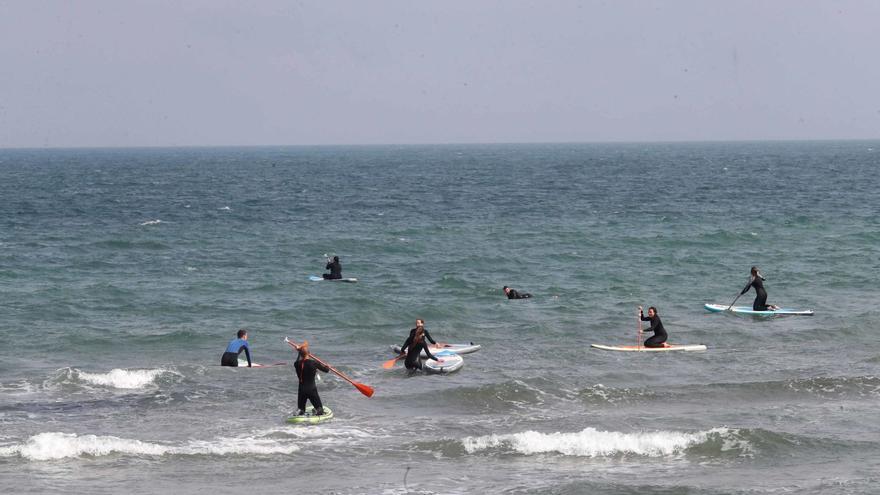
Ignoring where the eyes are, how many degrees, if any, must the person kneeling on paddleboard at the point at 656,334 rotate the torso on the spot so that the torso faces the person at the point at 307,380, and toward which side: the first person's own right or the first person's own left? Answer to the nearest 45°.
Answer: approximately 45° to the first person's own left

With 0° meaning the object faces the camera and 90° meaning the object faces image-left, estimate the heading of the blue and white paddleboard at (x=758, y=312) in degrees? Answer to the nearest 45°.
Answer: approximately 90°

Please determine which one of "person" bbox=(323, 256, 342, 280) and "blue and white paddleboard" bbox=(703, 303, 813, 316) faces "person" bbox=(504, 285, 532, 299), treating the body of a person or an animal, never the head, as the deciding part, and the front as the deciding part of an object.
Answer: the blue and white paddleboard

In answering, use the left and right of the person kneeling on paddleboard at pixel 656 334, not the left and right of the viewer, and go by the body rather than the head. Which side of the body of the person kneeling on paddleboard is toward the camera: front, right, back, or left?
left

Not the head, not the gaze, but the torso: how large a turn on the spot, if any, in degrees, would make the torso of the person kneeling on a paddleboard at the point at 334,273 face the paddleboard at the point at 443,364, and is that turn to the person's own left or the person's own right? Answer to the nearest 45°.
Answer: approximately 90° to the person's own left

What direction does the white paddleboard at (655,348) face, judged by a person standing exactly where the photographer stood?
facing to the left of the viewer

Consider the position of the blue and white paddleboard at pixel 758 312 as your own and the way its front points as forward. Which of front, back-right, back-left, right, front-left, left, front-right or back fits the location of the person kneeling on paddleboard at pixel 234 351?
front-left
